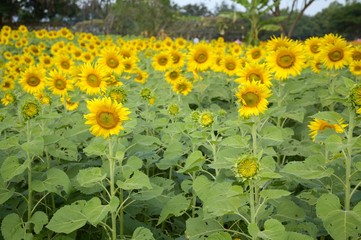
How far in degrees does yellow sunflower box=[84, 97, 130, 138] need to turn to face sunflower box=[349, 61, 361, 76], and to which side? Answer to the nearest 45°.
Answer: approximately 135° to its left

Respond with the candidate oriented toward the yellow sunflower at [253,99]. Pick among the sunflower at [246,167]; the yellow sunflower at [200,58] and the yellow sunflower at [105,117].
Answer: the yellow sunflower at [200,58]

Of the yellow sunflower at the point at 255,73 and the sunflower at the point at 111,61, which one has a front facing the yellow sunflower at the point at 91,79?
the sunflower

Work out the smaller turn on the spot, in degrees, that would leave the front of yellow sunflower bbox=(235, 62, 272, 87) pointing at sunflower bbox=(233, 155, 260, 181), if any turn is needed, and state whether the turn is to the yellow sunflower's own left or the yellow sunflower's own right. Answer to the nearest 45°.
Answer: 0° — it already faces it

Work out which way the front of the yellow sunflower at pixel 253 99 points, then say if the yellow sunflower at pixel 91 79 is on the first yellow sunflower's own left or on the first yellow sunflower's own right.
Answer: on the first yellow sunflower's own right

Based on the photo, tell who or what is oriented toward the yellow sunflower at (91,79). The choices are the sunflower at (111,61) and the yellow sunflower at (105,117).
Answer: the sunflower

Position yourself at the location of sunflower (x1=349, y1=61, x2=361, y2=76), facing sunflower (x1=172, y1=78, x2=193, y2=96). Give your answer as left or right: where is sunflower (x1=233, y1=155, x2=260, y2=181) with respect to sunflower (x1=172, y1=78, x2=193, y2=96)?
left

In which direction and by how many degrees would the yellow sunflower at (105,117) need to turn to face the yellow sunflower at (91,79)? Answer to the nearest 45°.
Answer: approximately 180°

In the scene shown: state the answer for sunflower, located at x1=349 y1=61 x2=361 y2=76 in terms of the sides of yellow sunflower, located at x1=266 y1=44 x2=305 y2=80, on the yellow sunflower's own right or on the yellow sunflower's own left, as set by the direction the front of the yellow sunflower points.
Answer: on the yellow sunflower's own left

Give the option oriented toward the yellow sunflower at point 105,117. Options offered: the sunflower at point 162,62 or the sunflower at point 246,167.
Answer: the sunflower at point 162,62

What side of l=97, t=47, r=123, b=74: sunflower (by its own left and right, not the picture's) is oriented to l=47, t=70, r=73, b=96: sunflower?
right
